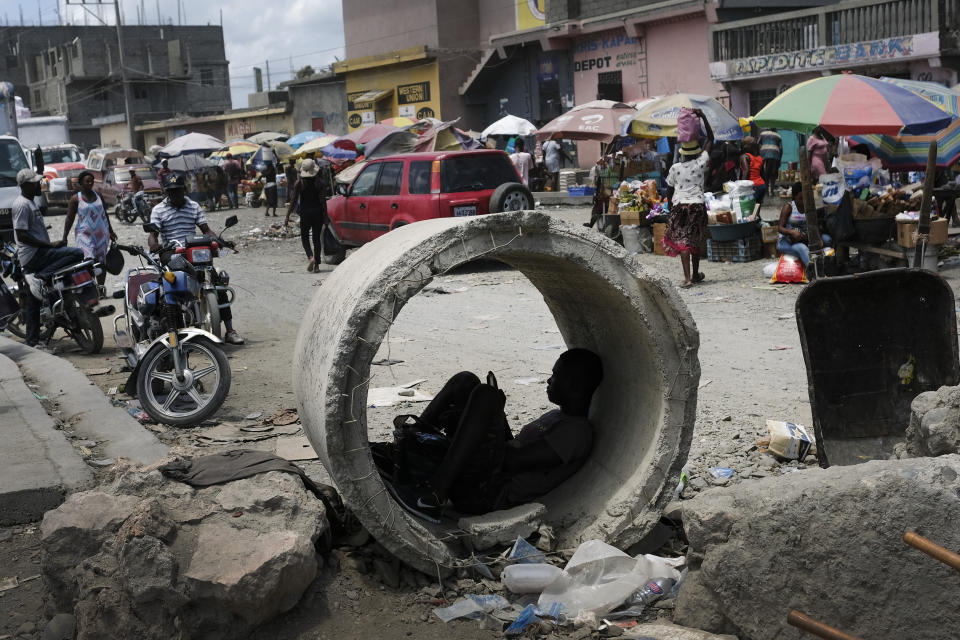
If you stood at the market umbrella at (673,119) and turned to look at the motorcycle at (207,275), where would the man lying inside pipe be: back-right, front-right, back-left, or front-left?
front-left

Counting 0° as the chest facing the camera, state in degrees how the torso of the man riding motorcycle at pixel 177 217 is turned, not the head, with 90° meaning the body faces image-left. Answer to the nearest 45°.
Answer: approximately 315°

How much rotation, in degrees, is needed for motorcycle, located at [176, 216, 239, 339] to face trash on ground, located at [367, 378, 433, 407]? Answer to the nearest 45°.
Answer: approximately 45° to its left

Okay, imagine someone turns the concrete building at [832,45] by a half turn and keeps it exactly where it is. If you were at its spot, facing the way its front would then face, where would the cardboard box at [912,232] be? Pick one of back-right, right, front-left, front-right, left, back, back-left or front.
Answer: back-right

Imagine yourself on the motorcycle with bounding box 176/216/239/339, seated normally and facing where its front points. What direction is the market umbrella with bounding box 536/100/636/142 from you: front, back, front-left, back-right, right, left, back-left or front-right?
back-left

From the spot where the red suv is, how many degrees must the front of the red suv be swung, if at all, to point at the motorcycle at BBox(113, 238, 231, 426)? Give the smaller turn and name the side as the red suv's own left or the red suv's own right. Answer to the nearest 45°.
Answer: approximately 135° to the red suv's own left

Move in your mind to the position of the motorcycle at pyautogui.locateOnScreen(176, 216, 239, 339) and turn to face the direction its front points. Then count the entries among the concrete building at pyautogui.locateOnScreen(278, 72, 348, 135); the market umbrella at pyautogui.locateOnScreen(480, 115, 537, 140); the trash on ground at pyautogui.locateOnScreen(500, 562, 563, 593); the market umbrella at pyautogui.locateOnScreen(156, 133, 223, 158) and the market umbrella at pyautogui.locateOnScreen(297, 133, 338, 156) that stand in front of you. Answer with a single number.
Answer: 1

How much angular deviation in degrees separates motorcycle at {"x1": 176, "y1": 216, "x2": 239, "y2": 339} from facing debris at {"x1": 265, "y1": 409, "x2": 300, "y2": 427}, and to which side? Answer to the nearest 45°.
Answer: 0° — it already faces it

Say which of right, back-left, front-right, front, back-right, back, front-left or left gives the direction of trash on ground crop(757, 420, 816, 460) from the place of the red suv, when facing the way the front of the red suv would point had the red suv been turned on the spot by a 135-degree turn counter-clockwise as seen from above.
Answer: front

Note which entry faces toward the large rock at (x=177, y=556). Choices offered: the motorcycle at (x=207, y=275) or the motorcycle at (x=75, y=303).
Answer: the motorcycle at (x=207, y=275)

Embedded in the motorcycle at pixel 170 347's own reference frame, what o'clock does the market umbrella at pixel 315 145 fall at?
The market umbrella is roughly at 8 o'clock from the motorcycle.

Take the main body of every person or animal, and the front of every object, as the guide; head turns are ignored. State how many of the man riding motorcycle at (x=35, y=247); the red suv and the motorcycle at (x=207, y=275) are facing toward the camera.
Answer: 1

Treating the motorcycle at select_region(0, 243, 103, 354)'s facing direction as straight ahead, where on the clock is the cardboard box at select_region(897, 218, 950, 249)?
The cardboard box is roughly at 5 o'clock from the motorcycle.
